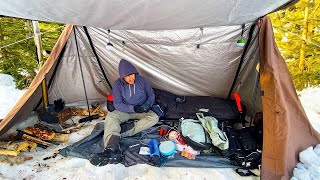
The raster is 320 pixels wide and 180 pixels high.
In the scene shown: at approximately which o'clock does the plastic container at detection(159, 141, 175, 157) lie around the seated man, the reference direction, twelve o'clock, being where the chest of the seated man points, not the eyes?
The plastic container is roughly at 11 o'clock from the seated man.

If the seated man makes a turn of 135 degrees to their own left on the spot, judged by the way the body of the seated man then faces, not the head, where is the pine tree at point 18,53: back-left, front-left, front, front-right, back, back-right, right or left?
left

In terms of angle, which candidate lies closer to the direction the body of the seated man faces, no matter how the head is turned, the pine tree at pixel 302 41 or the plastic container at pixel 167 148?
the plastic container

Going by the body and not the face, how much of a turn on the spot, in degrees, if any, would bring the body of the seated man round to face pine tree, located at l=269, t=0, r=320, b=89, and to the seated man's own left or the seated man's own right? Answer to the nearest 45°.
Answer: approximately 135° to the seated man's own left

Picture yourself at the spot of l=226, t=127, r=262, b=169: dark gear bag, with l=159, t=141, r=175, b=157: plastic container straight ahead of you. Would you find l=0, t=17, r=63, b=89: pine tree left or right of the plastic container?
right

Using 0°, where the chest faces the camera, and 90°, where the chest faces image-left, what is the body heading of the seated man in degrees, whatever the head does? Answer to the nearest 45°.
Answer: approximately 0°

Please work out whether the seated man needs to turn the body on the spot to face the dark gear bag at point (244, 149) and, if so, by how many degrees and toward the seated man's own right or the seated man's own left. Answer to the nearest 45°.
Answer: approximately 45° to the seated man's own left

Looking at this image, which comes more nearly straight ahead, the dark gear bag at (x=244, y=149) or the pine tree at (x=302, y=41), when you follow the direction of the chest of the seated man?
the dark gear bag
